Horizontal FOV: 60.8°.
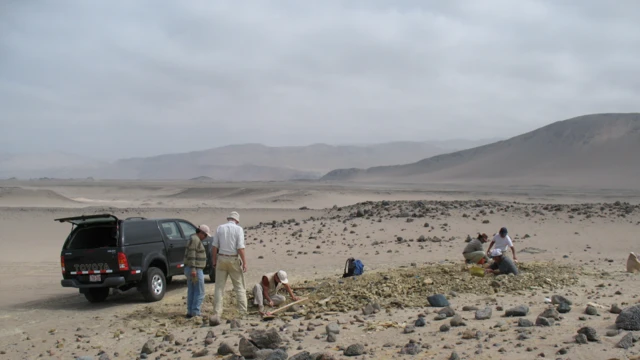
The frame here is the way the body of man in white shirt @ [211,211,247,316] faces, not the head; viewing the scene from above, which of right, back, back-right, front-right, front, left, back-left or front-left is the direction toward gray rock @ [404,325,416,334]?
back-right

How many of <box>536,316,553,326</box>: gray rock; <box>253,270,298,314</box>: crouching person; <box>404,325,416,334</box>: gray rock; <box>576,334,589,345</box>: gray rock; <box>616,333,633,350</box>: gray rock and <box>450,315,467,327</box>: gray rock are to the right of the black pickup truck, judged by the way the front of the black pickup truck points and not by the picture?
6

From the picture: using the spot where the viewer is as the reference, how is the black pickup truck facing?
facing away from the viewer and to the right of the viewer

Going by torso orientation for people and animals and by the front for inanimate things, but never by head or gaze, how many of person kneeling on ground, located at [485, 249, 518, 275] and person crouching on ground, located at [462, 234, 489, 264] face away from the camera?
0

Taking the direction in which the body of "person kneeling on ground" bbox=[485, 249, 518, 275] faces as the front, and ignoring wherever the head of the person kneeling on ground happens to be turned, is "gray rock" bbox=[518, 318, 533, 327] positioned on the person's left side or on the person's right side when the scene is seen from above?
on the person's left side

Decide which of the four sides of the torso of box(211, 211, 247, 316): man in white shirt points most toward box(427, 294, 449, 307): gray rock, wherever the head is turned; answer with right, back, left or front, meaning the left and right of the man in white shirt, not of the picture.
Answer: right

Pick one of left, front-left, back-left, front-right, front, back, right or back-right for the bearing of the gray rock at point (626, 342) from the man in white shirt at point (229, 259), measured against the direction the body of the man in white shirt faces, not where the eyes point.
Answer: back-right

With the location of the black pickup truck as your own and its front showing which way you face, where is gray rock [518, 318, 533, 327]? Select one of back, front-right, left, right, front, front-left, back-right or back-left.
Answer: right

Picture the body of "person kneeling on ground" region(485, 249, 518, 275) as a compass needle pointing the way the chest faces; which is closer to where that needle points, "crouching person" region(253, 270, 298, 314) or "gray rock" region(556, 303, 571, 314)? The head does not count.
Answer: the crouching person

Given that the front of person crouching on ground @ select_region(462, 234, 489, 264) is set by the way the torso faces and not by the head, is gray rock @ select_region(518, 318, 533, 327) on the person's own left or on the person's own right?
on the person's own right

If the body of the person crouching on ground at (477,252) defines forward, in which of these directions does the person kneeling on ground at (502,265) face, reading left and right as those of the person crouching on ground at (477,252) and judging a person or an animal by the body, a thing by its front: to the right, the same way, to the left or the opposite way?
the opposite way

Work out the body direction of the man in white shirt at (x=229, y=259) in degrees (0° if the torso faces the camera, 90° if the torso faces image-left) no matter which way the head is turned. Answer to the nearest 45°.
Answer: approximately 180°

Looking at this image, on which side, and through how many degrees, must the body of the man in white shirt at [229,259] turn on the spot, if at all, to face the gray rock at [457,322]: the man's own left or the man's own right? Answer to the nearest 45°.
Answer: approximately 135° to the man's own right

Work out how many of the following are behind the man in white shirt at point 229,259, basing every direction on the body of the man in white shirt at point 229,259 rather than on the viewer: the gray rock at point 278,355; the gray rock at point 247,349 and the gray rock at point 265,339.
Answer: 3

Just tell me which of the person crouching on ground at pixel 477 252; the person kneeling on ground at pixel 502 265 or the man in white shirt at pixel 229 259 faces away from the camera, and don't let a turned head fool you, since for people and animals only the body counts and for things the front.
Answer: the man in white shirt

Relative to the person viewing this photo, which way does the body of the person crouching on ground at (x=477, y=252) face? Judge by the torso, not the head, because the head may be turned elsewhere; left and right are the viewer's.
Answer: facing to the right of the viewer

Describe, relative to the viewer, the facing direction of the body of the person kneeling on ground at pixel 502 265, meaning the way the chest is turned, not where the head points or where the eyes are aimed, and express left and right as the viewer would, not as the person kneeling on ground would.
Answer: facing to the left of the viewer

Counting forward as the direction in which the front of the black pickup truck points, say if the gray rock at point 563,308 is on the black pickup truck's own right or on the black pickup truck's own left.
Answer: on the black pickup truck's own right
